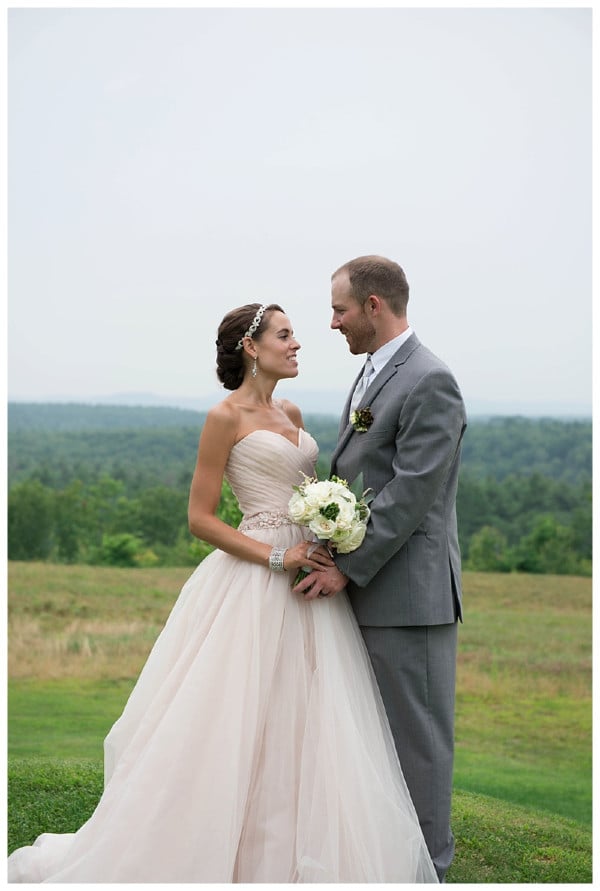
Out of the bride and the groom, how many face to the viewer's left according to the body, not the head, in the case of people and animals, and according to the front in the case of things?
1

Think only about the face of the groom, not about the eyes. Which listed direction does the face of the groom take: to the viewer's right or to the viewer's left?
to the viewer's left

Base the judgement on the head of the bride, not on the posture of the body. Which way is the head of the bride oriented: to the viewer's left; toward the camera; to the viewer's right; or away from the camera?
to the viewer's right

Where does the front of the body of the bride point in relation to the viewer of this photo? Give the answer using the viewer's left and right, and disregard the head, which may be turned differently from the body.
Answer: facing the viewer and to the right of the viewer

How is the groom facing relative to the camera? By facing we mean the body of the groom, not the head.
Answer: to the viewer's left
